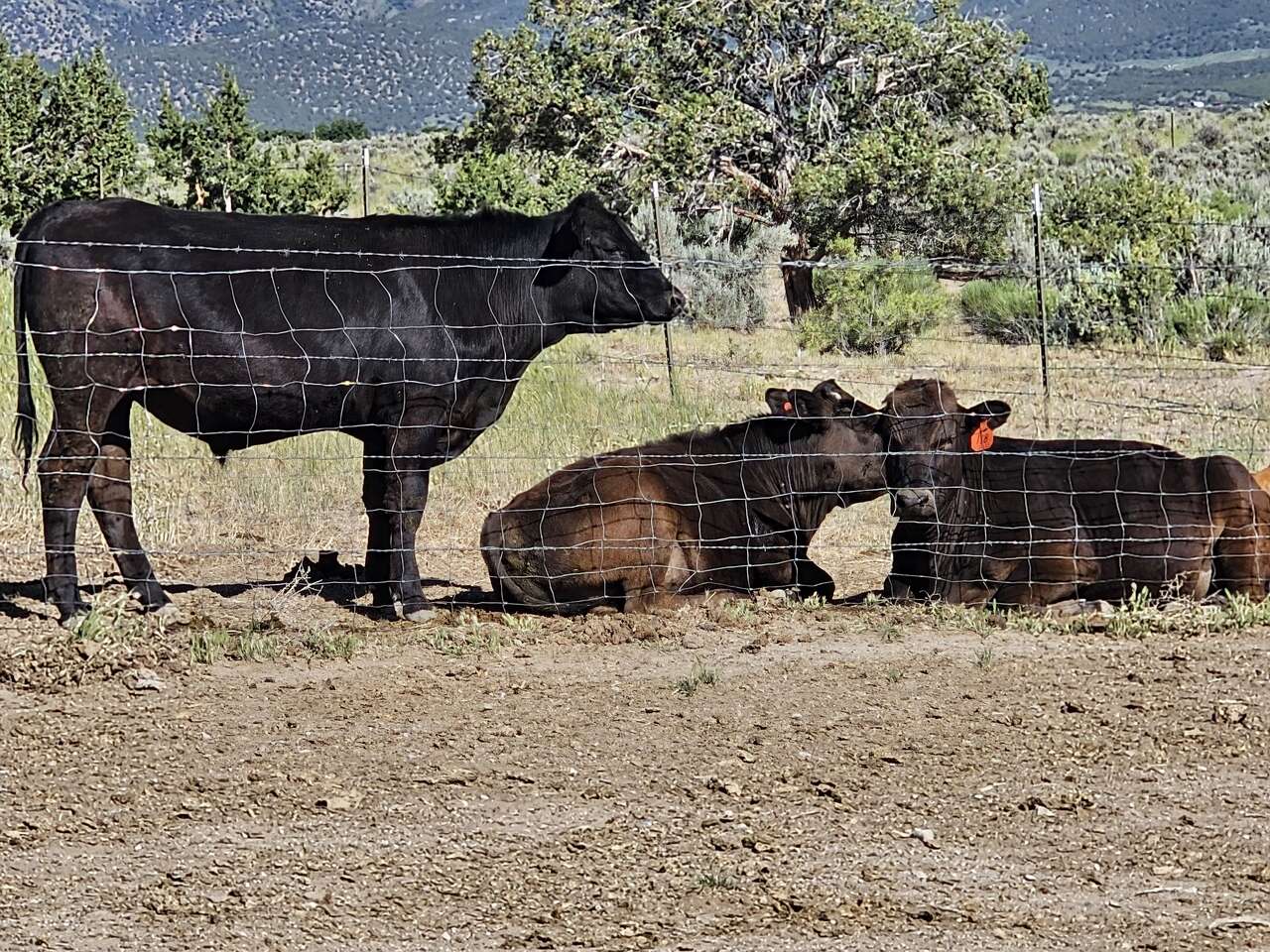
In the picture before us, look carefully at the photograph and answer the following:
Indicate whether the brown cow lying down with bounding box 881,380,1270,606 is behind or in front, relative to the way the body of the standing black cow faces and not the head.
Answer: in front

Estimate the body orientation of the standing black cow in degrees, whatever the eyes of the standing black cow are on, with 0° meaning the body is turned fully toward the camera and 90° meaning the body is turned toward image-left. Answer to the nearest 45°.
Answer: approximately 270°

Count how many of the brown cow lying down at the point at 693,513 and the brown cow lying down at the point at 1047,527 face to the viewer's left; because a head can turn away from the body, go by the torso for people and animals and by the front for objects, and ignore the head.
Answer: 1

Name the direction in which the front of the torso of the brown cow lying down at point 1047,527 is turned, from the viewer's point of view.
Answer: to the viewer's left

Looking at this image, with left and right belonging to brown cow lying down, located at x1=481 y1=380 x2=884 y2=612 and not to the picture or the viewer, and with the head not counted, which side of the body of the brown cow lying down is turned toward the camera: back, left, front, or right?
right

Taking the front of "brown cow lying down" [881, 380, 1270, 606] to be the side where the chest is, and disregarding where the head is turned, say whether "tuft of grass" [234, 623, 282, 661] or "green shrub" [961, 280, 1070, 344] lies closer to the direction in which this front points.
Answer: the tuft of grass

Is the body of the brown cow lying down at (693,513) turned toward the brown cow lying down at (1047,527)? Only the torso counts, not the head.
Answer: yes

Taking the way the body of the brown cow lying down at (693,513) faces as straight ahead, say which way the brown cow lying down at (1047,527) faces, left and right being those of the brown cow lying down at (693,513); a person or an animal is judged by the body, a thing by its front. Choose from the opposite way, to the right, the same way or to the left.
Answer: the opposite way

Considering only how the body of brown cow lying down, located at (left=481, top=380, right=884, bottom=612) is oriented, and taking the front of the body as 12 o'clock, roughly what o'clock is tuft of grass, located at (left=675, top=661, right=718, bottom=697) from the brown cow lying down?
The tuft of grass is roughly at 3 o'clock from the brown cow lying down.

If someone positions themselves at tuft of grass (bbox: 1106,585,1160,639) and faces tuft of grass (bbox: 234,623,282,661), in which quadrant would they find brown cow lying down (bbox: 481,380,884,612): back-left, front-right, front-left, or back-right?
front-right

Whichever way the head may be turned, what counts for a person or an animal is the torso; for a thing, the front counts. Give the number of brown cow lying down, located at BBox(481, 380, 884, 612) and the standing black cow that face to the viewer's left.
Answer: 0

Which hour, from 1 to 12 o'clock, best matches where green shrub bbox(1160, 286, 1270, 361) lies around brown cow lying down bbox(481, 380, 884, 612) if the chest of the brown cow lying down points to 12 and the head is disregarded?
The green shrub is roughly at 10 o'clock from the brown cow lying down.

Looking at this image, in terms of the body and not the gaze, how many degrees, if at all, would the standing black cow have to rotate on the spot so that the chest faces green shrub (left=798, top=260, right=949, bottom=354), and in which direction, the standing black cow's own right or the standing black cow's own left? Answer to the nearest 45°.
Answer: approximately 45° to the standing black cow's own left

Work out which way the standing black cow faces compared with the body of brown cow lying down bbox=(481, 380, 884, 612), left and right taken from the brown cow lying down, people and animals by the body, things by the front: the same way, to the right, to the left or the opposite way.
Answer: the same way

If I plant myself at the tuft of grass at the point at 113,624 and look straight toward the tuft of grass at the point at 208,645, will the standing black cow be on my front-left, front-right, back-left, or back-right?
front-left
